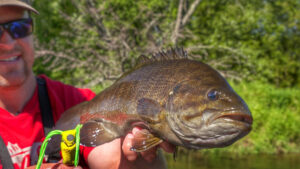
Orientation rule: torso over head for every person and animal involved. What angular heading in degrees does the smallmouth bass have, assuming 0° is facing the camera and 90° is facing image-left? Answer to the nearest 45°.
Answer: approximately 315°

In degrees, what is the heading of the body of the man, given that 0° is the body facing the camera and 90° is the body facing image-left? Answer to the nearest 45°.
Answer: approximately 0°
